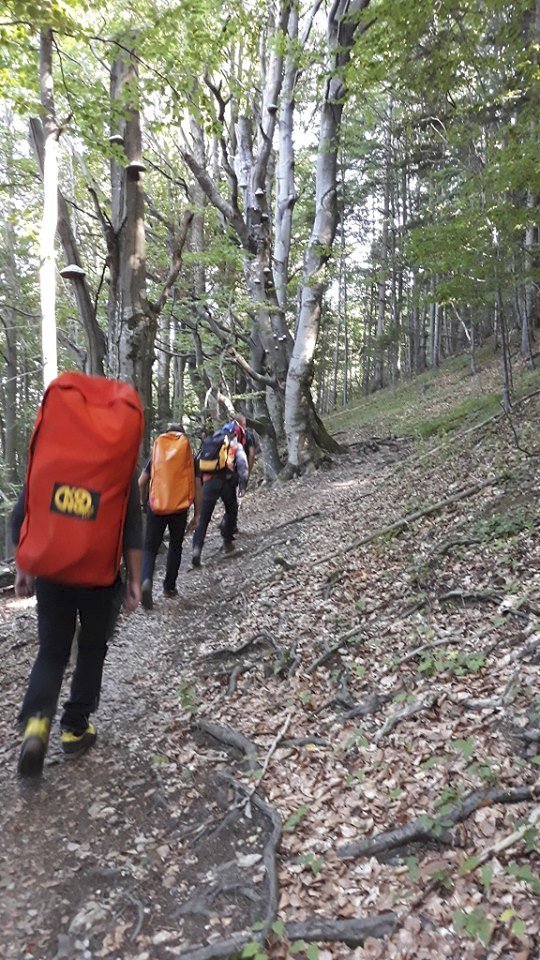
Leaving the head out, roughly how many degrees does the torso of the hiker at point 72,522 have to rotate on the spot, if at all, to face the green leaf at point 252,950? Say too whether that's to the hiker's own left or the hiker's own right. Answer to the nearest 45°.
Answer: approximately 180°

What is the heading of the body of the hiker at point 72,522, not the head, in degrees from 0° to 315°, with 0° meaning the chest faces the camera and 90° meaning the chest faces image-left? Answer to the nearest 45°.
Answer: approximately 180°

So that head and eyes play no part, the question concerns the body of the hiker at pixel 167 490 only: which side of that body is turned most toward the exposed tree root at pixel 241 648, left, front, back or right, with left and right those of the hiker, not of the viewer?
back

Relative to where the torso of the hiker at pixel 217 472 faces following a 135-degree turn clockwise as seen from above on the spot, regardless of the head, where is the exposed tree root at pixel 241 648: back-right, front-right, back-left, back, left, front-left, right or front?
front

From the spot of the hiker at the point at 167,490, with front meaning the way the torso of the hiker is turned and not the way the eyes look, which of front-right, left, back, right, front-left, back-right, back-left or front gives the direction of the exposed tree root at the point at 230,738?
back

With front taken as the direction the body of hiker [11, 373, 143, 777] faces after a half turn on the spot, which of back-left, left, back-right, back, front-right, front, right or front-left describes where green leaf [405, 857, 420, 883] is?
front-left

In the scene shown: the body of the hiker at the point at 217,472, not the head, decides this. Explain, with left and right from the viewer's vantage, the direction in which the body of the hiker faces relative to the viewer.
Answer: facing away from the viewer and to the right of the viewer

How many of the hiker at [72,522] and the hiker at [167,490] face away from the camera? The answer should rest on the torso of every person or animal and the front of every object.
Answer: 2

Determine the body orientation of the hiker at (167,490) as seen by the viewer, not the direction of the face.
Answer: away from the camera

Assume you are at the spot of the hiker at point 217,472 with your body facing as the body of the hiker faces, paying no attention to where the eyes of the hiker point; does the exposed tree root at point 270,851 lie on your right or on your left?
on your right

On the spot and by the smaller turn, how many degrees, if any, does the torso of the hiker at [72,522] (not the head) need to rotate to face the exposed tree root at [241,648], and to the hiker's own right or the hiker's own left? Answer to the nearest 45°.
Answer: approximately 45° to the hiker's own right

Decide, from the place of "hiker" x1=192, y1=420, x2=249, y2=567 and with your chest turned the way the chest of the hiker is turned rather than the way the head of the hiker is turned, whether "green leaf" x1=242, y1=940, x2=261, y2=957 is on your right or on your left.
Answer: on your right

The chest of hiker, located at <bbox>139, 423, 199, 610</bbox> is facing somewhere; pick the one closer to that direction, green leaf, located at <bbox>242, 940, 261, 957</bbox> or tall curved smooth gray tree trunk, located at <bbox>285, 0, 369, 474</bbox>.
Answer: the tall curved smooth gray tree trunk
